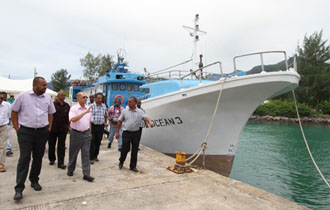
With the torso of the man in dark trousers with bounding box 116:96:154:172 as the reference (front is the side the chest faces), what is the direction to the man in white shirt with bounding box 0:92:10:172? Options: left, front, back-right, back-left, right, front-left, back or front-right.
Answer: right

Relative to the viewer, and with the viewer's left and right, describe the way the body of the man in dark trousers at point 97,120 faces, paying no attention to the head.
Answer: facing the viewer

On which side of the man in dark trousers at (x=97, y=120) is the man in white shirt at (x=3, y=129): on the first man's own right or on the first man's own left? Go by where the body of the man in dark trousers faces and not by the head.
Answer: on the first man's own right

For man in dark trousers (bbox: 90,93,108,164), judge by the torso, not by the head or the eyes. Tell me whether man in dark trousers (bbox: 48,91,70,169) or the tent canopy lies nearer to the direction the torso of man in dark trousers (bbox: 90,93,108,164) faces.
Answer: the man in dark trousers

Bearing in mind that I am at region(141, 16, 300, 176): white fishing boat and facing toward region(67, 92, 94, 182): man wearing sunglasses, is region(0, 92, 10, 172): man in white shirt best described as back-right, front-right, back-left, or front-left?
front-right

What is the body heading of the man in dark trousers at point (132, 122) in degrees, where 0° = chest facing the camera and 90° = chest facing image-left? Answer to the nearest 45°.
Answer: approximately 0°

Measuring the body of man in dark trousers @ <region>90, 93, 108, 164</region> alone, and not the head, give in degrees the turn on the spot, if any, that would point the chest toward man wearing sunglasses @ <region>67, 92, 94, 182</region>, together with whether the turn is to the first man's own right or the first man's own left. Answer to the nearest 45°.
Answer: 0° — they already face them

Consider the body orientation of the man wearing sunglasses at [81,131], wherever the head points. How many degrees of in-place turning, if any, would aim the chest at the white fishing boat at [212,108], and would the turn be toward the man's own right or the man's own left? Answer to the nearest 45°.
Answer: approximately 90° to the man's own left

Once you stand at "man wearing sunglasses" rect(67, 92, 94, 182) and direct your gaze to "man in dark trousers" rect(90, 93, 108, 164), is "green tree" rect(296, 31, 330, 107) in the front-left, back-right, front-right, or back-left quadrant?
front-right

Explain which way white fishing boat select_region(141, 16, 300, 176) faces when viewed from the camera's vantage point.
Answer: facing the viewer and to the right of the viewer

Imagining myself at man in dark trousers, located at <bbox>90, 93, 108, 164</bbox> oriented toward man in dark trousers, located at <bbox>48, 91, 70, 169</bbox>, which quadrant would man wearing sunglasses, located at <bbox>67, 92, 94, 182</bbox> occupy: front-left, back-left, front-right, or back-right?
front-left

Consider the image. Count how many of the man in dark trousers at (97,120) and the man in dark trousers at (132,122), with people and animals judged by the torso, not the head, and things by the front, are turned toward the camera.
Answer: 2
